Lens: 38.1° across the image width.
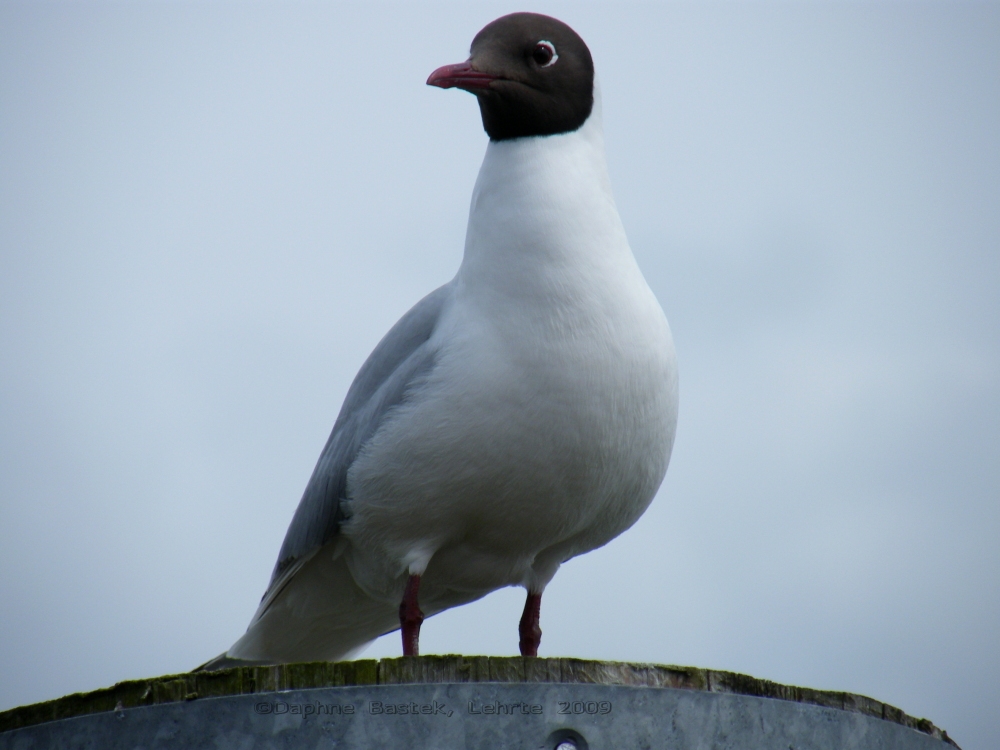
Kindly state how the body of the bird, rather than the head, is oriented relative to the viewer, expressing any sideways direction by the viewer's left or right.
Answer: facing the viewer and to the right of the viewer
